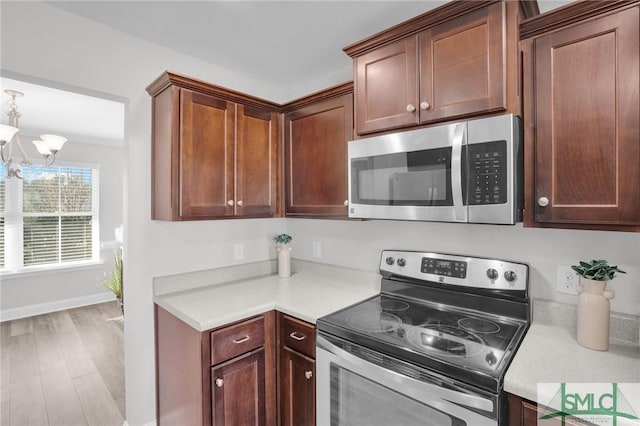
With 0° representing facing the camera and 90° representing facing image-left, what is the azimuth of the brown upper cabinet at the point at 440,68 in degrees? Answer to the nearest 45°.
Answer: approximately 45°

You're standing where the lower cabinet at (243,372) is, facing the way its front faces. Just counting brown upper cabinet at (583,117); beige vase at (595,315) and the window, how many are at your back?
1

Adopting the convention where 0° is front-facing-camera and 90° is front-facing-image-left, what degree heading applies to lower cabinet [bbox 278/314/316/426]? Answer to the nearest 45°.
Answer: approximately 45°

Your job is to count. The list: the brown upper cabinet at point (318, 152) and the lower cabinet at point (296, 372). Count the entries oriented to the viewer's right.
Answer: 0

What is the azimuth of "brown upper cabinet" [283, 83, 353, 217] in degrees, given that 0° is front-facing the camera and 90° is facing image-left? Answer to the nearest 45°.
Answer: approximately 45°

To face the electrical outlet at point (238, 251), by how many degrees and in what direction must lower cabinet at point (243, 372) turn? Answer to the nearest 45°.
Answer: approximately 135° to its left

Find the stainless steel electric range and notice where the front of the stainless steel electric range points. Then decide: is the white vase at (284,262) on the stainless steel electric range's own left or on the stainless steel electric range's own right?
on the stainless steel electric range's own right

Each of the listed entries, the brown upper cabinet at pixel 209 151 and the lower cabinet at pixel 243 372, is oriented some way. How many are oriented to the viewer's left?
0

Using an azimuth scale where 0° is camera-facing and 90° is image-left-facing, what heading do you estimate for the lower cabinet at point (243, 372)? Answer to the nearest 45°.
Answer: approximately 315°
